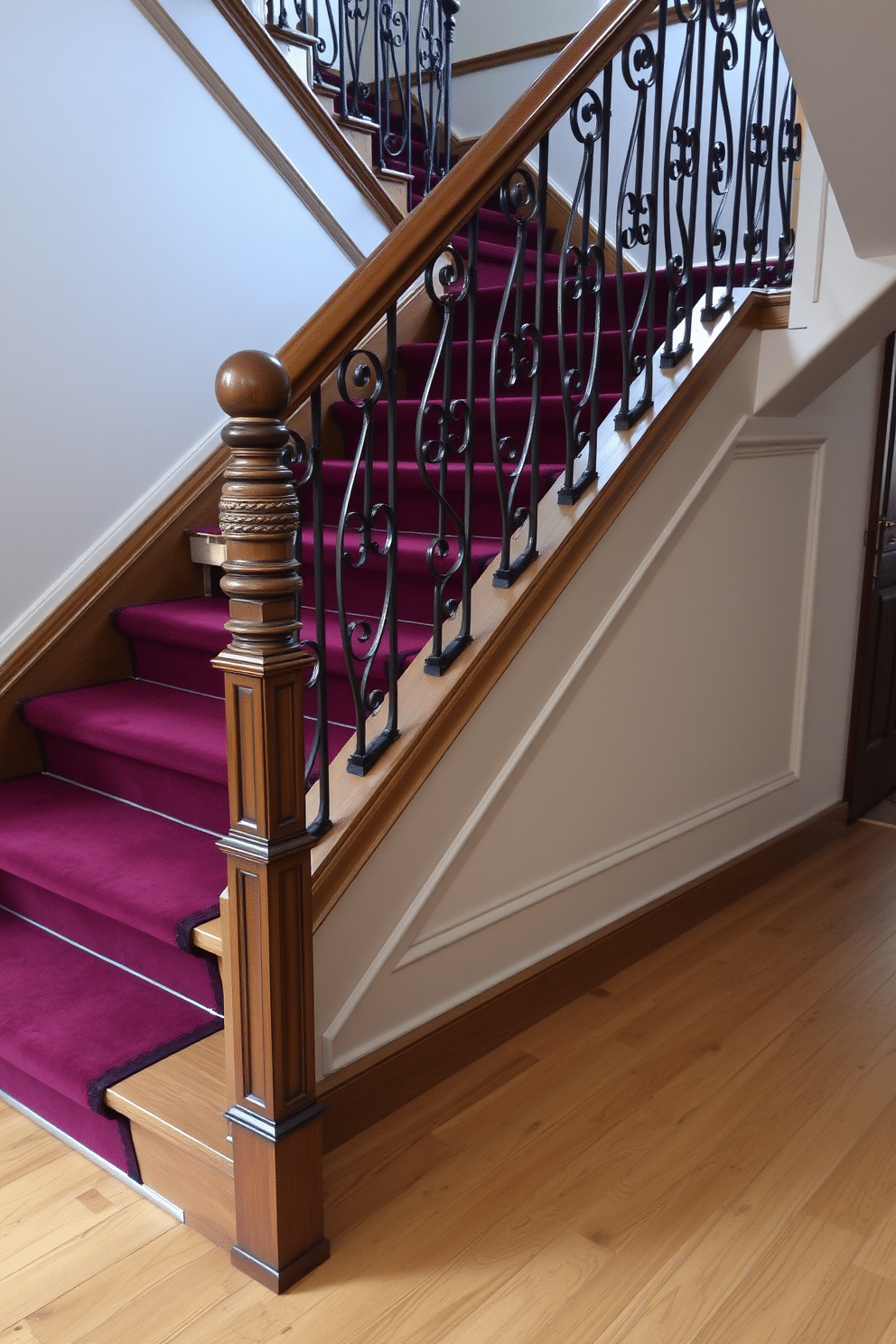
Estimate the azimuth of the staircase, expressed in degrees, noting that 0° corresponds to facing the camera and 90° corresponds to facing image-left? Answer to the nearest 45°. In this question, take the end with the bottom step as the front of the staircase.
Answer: approximately 45°

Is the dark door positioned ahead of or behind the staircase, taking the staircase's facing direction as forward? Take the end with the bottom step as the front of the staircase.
behind
